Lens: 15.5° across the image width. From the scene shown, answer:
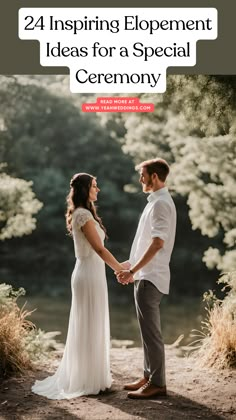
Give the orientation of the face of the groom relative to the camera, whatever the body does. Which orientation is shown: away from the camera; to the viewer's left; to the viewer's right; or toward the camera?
to the viewer's left

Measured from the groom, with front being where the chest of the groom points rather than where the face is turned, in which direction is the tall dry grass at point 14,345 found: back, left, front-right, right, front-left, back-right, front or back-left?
front-right

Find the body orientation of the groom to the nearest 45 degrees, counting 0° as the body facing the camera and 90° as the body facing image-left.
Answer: approximately 90°

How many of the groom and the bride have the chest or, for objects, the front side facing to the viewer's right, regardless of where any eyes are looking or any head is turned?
1

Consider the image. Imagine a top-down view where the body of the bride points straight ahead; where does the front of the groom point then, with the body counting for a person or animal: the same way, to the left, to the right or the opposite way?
the opposite way

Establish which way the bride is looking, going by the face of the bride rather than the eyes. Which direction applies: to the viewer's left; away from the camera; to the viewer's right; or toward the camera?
to the viewer's right

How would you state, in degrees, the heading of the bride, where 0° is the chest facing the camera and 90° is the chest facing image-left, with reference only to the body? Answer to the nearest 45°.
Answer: approximately 270°

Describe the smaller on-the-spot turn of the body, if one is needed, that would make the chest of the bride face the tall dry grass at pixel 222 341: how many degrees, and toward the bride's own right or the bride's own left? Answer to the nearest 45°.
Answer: approximately 45° to the bride's own left
